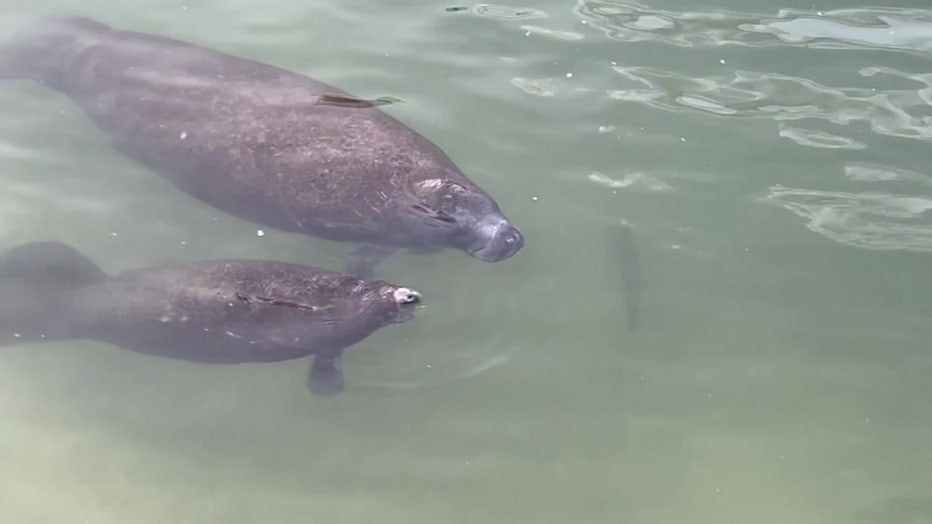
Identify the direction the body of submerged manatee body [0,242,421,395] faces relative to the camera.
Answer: to the viewer's right

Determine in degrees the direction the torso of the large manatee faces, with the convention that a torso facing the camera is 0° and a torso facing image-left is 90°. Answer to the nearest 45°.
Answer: approximately 315°

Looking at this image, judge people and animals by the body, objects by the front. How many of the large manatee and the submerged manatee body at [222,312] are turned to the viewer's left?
0

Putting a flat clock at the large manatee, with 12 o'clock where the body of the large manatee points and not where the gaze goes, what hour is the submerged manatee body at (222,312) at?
The submerged manatee body is roughly at 2 o'clock from the large manatee.
